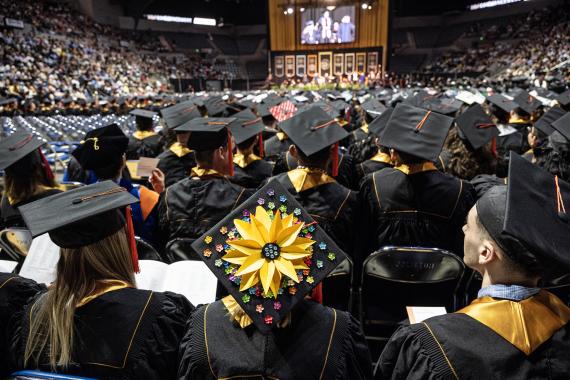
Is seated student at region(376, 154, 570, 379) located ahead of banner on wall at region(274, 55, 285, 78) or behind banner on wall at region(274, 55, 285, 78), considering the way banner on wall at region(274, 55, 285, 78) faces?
ahead

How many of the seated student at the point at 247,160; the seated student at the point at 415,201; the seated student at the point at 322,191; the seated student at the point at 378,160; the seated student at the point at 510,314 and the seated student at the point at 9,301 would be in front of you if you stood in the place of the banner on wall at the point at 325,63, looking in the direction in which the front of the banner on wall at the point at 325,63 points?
6

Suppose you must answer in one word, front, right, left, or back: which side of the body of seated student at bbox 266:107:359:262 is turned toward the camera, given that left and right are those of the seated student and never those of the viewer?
back

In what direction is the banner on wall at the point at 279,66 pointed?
toward the camera

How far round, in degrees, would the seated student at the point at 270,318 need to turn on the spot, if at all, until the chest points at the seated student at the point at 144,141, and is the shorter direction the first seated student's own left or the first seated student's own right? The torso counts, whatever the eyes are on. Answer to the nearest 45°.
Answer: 0° — they already face them

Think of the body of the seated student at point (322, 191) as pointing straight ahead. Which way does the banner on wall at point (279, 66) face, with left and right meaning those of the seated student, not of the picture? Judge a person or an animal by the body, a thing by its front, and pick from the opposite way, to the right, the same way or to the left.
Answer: the opposite way

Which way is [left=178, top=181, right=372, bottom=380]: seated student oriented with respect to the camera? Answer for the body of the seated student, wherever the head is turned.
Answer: away from the camera

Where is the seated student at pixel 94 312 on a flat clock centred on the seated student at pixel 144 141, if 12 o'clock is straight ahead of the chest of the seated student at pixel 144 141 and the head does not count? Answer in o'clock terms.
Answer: the seated student at pixel 94 312 is roughly at 6 o'clock from the seated student at pixel 144 141.

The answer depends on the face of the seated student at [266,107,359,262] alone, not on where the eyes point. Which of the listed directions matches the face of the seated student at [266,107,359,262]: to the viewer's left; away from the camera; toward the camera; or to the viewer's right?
away from the camera

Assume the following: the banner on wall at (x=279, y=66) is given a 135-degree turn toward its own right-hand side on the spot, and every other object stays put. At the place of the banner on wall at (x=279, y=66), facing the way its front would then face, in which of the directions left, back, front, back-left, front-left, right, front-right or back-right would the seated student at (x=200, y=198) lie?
back-left

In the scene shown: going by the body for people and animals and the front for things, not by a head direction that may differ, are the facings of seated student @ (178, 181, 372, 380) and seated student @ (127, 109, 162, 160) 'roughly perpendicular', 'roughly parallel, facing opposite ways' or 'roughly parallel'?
roughly parallel

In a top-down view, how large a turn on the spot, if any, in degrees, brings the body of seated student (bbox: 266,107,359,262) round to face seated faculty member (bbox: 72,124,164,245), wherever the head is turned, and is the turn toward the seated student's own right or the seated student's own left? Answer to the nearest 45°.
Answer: approximately 90° to the seated student's own left

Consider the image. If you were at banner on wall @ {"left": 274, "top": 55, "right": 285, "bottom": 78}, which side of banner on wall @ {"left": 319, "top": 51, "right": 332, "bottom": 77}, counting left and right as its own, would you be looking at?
right

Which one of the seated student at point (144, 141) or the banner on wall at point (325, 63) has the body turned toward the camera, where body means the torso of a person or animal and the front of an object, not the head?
the banner on wall

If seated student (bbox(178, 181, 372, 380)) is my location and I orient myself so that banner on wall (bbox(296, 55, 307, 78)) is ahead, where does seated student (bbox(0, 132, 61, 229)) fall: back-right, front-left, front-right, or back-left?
front-left

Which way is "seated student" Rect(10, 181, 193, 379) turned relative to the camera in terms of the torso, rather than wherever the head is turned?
away from the camera

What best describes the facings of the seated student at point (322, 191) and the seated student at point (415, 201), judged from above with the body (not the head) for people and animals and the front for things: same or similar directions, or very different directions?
same or similar directions

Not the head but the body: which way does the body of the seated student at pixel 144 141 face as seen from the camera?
away from the camera

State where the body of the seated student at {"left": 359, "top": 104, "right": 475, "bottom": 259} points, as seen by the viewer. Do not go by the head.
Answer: away from the camera

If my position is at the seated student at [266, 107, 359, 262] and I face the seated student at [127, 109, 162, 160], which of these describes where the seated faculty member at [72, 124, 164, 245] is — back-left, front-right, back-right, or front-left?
front-left

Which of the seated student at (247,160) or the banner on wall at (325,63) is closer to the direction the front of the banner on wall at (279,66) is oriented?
the seated student

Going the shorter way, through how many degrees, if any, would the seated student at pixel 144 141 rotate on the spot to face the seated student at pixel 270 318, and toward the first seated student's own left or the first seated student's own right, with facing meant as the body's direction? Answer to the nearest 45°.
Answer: approximately 180°

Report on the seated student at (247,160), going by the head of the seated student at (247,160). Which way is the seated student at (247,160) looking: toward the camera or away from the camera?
away from the camera

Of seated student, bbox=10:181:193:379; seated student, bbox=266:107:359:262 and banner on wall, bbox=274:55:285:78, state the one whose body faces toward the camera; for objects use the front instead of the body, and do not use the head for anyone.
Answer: the banner on wall
